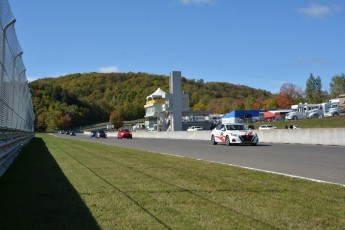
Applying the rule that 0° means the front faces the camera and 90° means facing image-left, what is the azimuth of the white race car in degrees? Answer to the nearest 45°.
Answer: approximately 315°
